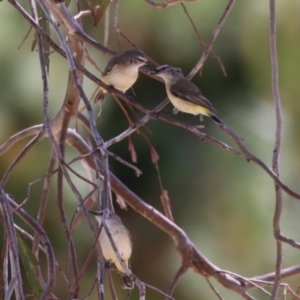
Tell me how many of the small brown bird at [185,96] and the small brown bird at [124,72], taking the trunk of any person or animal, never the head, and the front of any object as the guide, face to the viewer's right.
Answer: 1

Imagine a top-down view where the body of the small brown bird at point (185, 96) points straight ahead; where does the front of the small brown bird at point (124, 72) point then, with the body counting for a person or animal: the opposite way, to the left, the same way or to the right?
the opposite way

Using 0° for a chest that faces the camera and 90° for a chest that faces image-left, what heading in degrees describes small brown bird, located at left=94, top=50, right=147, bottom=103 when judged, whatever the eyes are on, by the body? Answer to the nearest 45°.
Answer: approximately 270°

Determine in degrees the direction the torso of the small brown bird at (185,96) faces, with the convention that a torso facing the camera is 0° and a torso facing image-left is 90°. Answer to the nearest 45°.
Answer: approximately 90°
